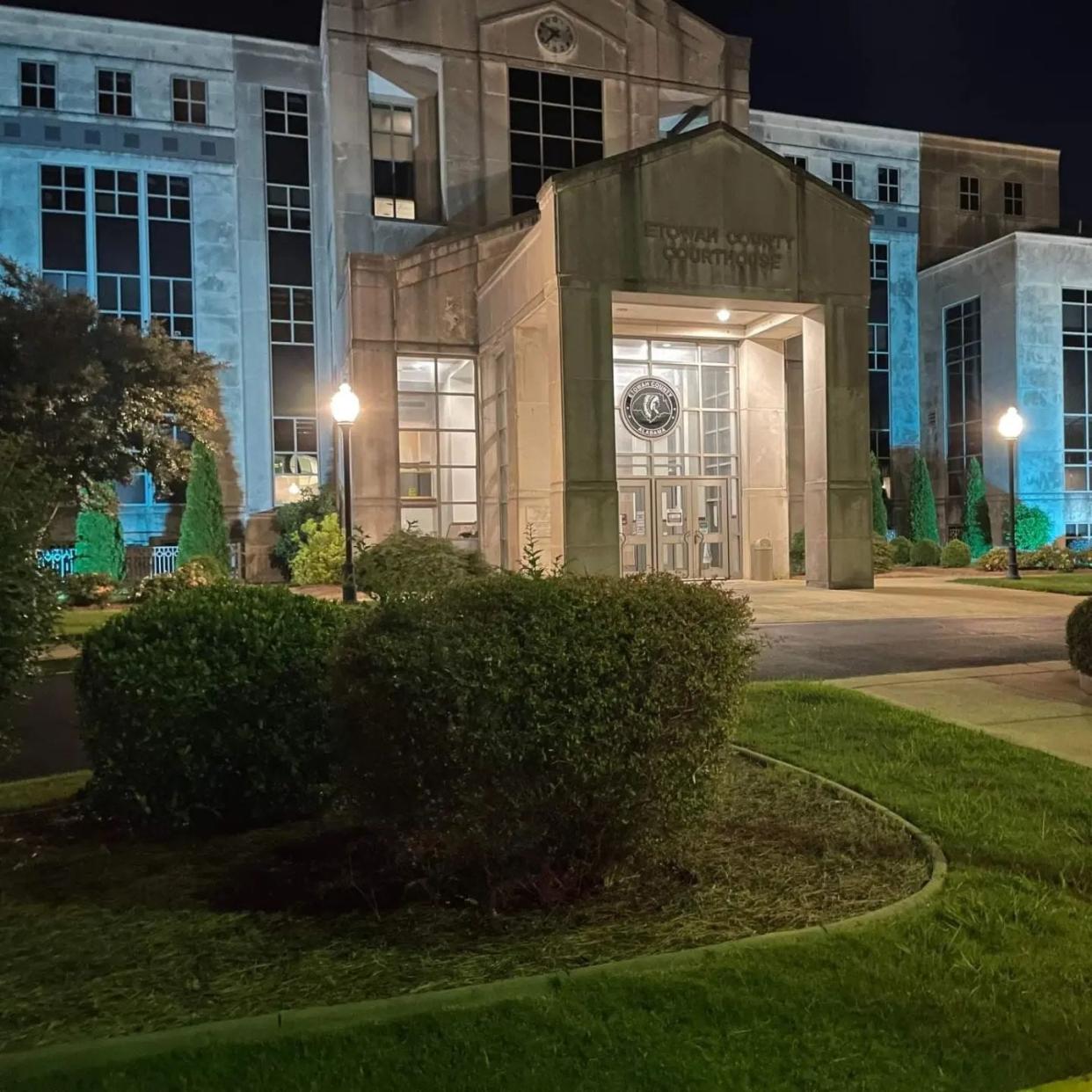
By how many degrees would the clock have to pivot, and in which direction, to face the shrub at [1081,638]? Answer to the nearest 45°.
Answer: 0° — it already faces it

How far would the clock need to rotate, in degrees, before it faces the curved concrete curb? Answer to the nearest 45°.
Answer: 0° — it already faces it

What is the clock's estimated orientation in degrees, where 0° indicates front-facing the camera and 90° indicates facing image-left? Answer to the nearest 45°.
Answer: approximately 0°

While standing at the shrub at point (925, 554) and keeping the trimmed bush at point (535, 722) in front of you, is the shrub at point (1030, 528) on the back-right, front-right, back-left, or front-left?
back-left

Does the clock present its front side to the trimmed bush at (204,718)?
yes
